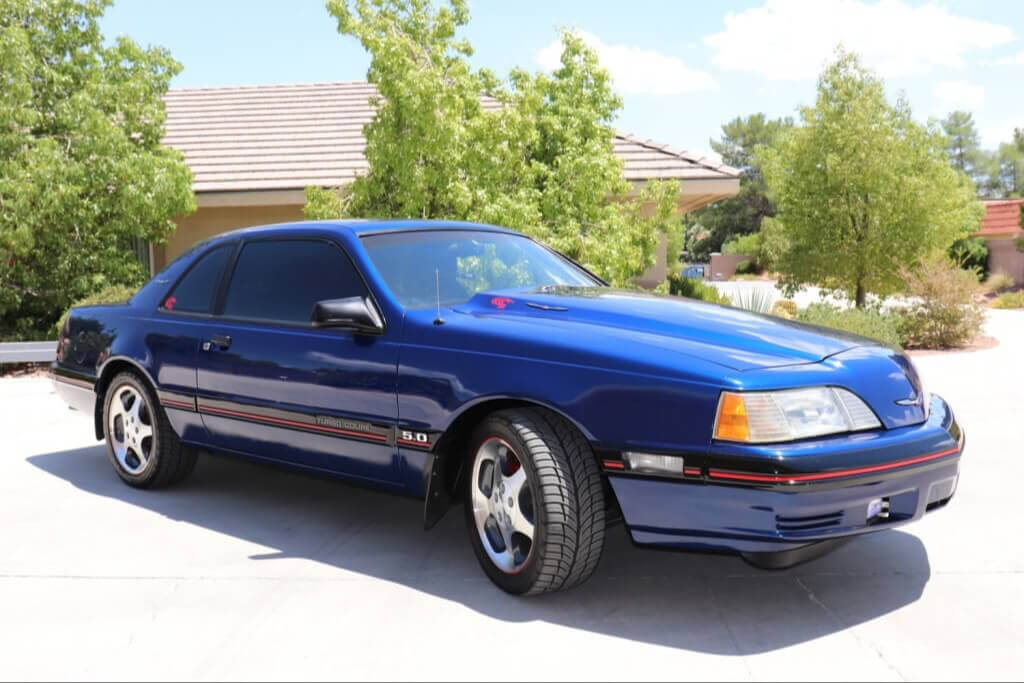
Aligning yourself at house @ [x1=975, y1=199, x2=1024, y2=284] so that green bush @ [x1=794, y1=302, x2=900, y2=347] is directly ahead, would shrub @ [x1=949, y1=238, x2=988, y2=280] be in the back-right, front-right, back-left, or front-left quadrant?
front-right

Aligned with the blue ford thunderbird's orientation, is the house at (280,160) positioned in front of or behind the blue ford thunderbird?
behind

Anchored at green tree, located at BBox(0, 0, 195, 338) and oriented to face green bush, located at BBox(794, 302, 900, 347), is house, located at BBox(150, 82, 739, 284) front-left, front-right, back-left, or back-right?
front-left

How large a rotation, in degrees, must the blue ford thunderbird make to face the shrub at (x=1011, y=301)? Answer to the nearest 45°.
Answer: approximately 90° to its left

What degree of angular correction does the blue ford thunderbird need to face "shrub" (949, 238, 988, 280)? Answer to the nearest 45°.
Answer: approximately 90° to its left

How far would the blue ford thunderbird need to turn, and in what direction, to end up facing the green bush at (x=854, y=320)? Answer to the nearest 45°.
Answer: approximately 90° to its left

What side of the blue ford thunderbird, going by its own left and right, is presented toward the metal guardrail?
back

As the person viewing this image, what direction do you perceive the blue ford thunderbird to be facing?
facing the viewer and to the right of the viewer

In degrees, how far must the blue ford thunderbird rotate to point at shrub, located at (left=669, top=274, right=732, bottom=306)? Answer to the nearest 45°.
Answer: approximately 135° to its left

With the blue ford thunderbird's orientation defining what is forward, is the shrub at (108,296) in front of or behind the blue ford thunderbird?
behind

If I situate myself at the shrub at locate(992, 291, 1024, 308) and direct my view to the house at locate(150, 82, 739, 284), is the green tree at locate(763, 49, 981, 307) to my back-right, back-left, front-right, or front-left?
front-left

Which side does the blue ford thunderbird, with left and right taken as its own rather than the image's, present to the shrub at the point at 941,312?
left

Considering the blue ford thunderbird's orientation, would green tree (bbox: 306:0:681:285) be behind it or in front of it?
behind
